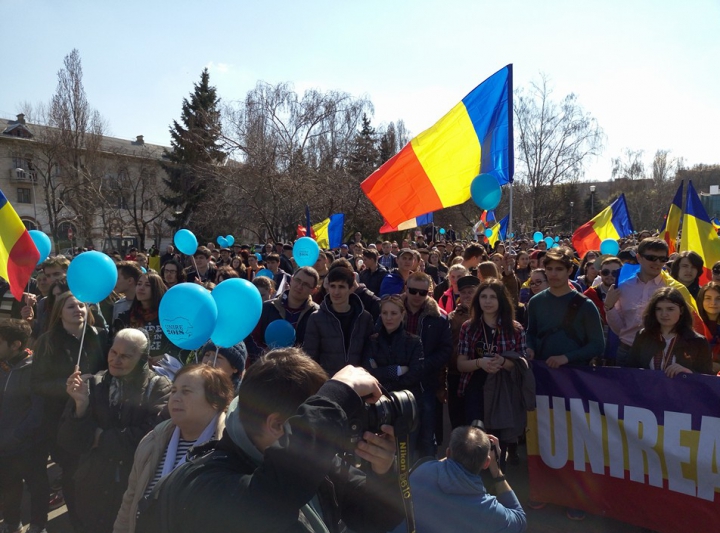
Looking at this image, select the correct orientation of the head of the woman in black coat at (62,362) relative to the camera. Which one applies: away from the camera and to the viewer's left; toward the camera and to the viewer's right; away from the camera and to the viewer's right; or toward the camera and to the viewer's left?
toward the camera and to the viewer's right

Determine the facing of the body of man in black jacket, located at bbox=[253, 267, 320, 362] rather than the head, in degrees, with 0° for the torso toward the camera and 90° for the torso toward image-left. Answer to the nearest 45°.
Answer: approximately 0°

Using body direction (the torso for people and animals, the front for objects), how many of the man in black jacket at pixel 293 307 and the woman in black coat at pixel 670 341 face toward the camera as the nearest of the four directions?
2

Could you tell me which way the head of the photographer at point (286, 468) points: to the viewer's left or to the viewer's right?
to the viewer's right

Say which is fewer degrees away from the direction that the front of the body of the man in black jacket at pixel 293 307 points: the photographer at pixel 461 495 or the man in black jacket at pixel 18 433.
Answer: the photographer

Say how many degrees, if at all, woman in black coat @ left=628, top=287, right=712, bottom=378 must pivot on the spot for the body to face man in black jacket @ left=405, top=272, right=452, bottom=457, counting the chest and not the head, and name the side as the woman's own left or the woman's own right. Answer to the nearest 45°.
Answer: approximately 90° to the woman's own right
